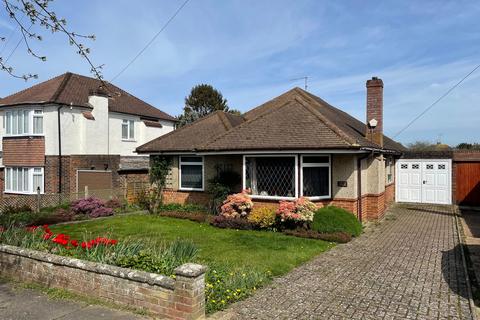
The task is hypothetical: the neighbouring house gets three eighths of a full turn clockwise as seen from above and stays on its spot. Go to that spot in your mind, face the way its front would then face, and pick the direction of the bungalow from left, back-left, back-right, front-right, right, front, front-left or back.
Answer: back-right

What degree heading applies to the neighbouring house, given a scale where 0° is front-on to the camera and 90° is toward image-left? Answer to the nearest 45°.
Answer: approximately 45°

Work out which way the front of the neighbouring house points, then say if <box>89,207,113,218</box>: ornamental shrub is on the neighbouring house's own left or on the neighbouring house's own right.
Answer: on the neighbouring house's own left

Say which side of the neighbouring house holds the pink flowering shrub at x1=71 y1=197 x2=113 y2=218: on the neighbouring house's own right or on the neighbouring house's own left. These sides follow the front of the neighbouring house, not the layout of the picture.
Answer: on the neighbouring house's own left

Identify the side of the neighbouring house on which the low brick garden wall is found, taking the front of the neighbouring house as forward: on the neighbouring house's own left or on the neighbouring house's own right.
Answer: on the neighbouring house's own left

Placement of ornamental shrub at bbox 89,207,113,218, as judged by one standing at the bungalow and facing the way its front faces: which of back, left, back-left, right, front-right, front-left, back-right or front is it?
front-right

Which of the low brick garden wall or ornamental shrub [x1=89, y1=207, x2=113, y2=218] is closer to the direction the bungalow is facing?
the low brick garden wall
